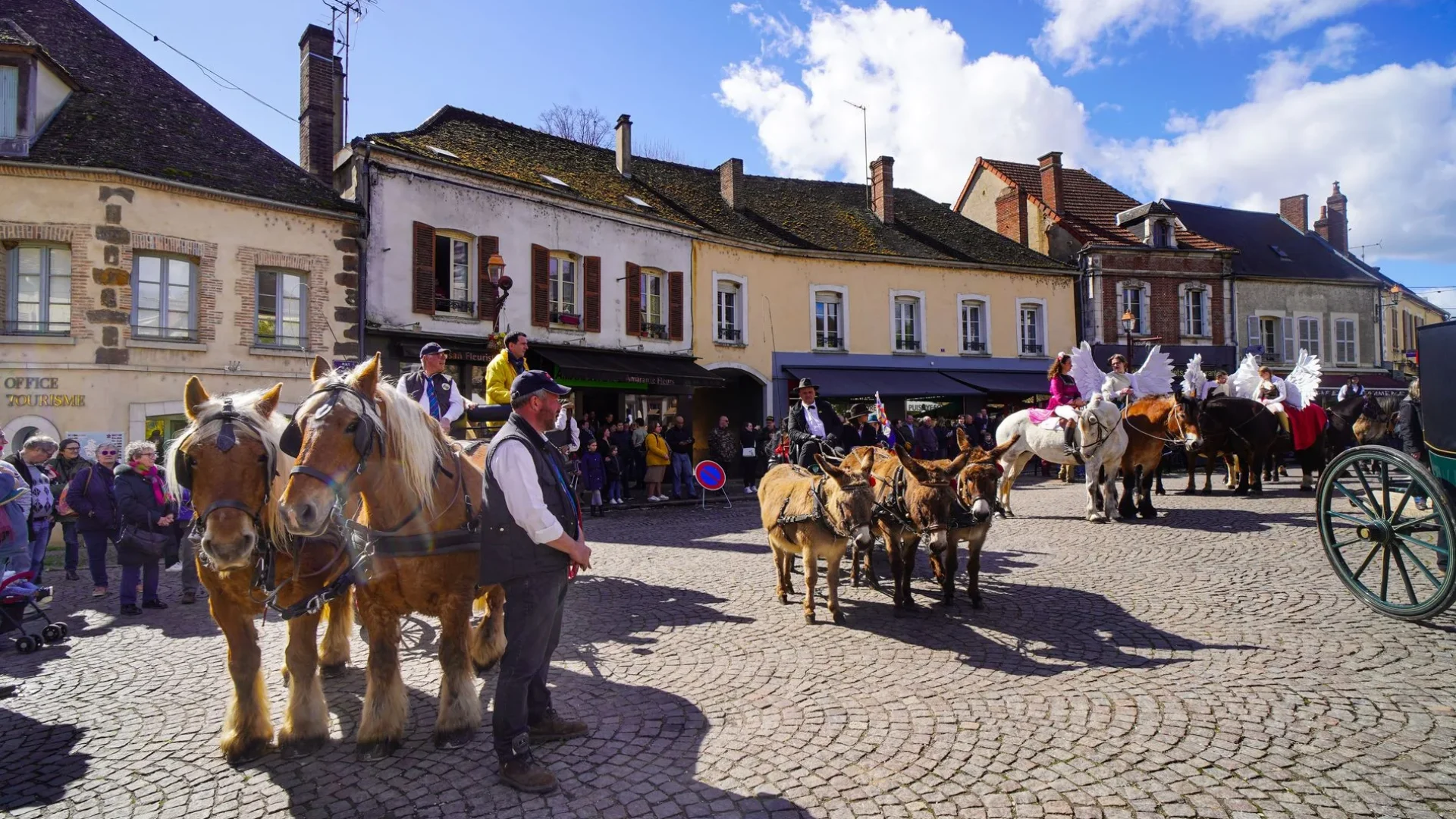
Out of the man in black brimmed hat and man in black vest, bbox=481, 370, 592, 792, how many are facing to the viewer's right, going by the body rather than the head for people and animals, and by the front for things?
1

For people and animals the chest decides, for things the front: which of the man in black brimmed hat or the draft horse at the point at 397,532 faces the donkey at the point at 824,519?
the man in black brimmed hat

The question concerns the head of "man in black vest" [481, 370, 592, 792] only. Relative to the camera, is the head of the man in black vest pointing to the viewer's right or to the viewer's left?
to the viewer's right

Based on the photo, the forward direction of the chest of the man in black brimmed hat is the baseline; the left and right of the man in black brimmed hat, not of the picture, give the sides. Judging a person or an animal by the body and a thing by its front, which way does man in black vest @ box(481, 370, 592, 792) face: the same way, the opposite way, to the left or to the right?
to the left

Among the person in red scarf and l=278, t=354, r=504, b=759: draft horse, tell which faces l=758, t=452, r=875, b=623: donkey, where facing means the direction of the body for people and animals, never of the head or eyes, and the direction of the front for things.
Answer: the person in red scarf

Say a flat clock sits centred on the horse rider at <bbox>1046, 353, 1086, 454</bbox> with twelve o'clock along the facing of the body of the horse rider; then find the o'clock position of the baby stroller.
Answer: The baby stroller is roughly at 3 o'clock from the horse rider.

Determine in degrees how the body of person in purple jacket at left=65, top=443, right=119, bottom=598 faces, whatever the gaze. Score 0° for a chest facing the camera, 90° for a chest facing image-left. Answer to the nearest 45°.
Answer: approximately 315°

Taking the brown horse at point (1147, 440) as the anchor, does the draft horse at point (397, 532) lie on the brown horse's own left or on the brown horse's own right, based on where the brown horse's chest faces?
on the brown horse's own right

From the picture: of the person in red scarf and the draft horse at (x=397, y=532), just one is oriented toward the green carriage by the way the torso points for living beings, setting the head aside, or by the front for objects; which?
the person in red scarf

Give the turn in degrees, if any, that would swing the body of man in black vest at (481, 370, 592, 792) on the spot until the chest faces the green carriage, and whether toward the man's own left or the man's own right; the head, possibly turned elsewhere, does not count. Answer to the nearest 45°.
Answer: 0° — they already face it

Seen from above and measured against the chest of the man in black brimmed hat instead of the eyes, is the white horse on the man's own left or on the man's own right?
on the man's own left
